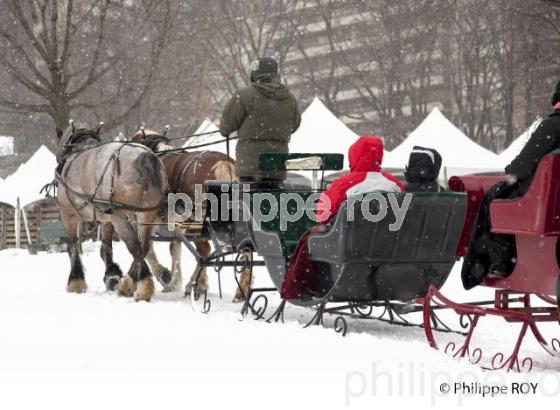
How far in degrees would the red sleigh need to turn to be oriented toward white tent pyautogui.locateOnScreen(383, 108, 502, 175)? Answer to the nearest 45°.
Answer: approximately 45° to its right

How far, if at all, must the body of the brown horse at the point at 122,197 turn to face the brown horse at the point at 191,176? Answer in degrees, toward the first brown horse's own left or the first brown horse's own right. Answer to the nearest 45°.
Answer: approximately 135° to the first brown horse's own right

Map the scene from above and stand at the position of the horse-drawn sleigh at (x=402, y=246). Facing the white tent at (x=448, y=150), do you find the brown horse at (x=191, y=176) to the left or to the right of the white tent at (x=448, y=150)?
left

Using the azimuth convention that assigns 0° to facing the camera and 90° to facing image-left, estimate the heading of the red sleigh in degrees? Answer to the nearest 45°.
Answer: approximately 135°

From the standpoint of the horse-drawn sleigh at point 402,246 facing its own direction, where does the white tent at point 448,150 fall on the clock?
The white tent is roughly at 2 o'clock from the horse-drawn sleigh.

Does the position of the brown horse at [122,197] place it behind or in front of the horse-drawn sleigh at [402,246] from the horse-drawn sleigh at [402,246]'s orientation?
in front

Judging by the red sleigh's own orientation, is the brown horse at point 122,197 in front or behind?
in front

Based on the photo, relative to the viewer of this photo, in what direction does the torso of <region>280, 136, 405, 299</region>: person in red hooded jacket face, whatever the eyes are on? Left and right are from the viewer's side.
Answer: facing away from the viewer and to the left of the viewer
